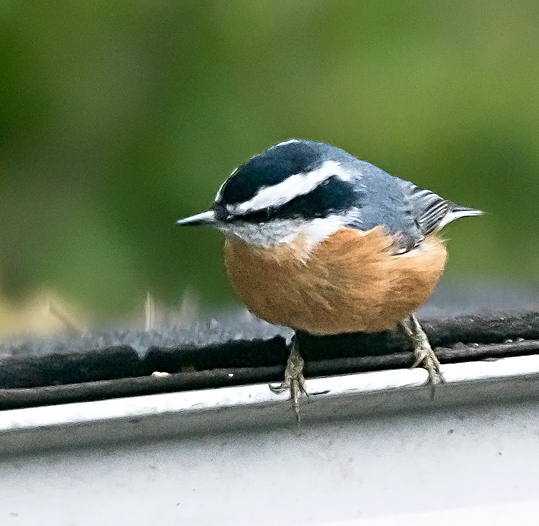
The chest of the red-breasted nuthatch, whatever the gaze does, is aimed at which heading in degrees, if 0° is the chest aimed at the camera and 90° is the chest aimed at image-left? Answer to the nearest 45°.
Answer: approximately 45°
